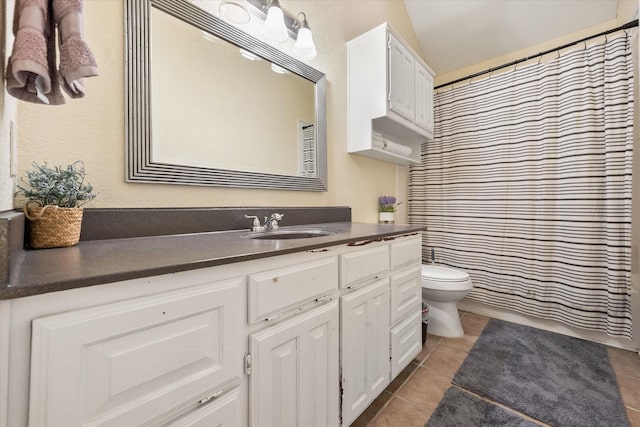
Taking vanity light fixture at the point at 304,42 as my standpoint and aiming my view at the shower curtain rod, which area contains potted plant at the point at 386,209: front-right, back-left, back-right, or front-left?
front-left

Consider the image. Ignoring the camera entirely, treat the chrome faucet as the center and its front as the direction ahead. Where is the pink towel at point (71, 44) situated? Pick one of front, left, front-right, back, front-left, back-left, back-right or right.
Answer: right

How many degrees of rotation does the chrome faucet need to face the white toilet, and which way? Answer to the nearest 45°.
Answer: approximately 45° to its left

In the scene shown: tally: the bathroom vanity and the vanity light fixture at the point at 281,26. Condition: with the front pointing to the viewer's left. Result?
0

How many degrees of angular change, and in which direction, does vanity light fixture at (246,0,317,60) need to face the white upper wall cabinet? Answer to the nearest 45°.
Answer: approximately 90° to its left

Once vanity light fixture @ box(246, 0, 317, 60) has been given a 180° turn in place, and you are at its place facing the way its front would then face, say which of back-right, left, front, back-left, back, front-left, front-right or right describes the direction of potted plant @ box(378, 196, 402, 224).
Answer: right

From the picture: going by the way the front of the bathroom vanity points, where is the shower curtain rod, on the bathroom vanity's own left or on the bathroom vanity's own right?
on the bathroom vanity's own left

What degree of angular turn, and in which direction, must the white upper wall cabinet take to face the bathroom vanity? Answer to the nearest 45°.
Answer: approximately 45° to its right

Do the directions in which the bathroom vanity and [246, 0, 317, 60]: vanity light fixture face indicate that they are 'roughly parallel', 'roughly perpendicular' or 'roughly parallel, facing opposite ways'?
roughly parallel

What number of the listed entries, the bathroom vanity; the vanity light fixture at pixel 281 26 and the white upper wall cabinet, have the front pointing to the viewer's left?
0

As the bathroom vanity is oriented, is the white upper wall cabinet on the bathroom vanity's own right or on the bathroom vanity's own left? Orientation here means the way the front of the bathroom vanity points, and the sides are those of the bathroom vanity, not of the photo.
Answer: on the bathroom vanity's own left

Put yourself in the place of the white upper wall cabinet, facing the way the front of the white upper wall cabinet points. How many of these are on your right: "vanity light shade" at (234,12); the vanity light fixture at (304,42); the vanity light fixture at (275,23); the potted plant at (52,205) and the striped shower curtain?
4

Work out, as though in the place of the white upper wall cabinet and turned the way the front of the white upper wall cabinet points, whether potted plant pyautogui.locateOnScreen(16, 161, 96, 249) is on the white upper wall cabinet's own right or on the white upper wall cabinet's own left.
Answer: on the white upper wall cabinet's own right

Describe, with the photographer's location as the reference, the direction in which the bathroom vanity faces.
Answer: facing the viewer and to the right of the viewer

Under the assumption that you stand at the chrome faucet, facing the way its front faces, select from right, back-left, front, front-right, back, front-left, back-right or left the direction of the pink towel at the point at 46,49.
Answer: right

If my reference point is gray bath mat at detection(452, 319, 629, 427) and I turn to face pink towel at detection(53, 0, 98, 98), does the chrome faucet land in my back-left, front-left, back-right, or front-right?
front-right
